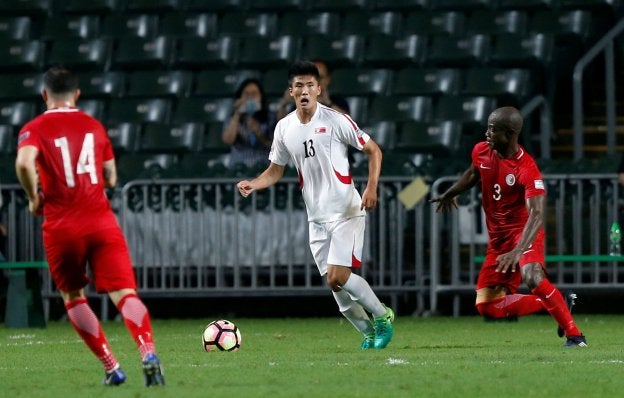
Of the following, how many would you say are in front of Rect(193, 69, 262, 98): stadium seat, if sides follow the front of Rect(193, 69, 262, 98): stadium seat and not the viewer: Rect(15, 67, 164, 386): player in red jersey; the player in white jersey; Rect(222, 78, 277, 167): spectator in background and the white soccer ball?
4

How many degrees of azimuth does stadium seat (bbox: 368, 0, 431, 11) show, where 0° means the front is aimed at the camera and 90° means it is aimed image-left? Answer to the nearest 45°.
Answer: approximately 0°

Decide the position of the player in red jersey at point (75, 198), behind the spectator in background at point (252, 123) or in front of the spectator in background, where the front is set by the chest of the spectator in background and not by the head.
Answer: in front

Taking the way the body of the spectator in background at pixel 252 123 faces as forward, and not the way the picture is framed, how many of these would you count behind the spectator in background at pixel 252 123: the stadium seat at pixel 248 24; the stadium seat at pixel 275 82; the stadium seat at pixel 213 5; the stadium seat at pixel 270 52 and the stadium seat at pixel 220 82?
5

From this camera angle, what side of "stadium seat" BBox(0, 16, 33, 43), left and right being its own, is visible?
front

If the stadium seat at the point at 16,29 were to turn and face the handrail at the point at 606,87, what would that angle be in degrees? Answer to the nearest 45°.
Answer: approximately 45° to its left

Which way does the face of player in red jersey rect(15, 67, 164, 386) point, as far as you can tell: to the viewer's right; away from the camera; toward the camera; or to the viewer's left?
away from the camera

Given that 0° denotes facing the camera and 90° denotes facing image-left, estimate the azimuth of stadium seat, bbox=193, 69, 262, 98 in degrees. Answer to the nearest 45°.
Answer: approximately 0°

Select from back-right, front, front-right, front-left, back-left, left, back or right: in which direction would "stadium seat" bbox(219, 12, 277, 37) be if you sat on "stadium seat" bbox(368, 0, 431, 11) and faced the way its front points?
right
